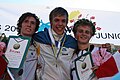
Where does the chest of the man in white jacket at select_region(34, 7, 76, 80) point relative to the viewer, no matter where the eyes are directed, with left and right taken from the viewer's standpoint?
facing the viewer
